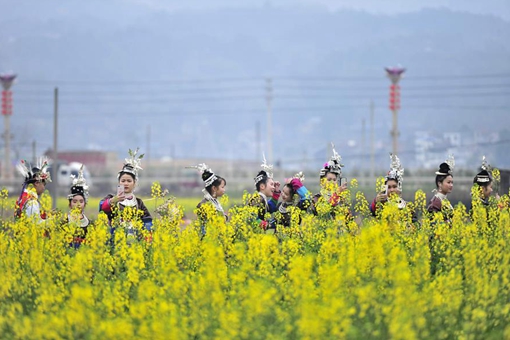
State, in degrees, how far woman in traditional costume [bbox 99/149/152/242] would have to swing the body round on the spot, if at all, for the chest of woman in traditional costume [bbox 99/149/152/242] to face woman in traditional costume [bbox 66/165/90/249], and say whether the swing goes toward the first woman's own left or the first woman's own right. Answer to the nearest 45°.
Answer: approximately 90° to the first woman's own right

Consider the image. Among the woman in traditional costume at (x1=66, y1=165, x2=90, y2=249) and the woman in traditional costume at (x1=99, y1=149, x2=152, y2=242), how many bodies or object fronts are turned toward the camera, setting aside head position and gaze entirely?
2

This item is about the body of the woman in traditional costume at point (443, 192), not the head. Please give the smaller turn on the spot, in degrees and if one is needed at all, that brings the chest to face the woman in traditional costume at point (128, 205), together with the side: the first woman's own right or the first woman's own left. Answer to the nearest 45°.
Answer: approximately 135° to the first woman's own right

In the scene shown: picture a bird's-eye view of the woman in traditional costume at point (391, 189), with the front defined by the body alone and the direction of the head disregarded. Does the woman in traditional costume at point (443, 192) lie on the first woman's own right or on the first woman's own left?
on the first woman's own left

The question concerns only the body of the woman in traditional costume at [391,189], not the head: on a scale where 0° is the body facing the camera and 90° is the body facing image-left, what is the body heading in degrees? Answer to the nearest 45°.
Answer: approximately 45°
